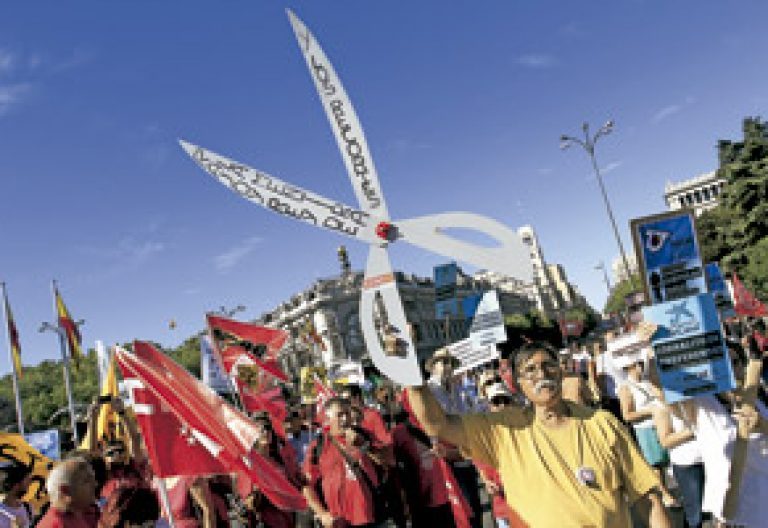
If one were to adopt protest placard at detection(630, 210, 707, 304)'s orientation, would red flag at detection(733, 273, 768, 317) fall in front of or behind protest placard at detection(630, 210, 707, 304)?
behind

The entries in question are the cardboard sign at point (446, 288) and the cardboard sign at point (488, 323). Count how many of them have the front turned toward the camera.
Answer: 2

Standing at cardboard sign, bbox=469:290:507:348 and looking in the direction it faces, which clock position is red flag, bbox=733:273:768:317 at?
The red flag is roughly at 7 o'clock from the cardboard sign.

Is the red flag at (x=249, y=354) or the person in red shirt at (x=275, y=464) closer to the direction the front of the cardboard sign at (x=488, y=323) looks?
the person in red shirt
